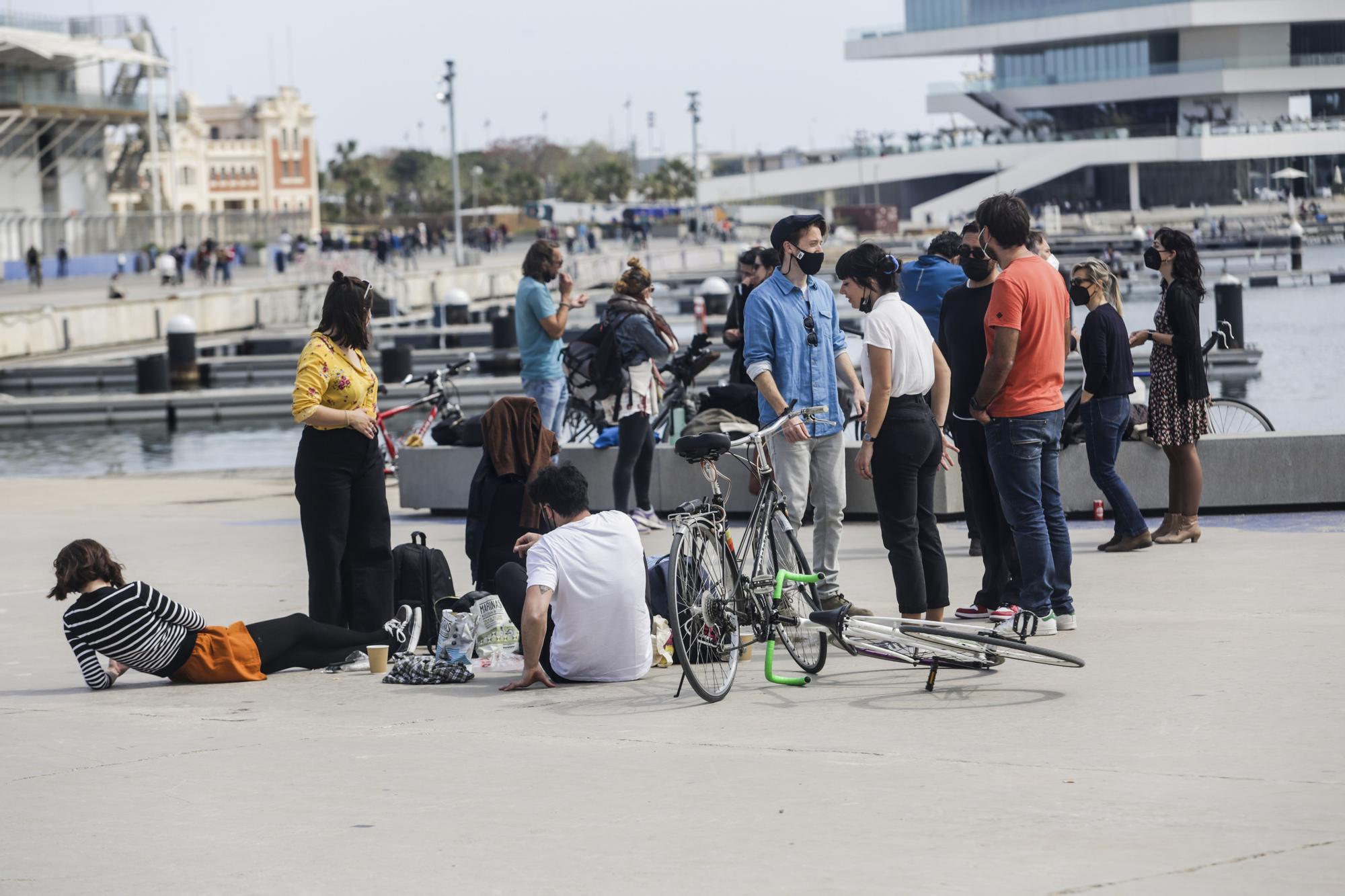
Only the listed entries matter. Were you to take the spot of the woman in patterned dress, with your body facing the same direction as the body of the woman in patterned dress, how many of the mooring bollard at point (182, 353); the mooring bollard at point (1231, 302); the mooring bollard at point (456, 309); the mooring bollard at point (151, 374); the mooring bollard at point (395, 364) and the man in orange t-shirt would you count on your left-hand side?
1

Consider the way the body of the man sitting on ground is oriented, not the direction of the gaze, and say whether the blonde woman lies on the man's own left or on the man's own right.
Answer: on the man's own right

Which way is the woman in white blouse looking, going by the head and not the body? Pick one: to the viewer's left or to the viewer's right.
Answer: to the viewer's left

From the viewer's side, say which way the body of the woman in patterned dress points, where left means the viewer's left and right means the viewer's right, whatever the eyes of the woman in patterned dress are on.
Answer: facing to the left of the viewer

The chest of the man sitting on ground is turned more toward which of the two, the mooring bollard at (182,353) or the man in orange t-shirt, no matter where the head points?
the mooring bollard

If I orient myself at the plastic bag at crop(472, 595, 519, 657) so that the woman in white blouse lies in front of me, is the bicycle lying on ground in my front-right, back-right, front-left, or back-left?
front-right

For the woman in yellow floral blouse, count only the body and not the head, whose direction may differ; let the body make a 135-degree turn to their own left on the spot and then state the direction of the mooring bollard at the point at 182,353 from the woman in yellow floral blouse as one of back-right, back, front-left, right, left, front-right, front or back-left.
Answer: front

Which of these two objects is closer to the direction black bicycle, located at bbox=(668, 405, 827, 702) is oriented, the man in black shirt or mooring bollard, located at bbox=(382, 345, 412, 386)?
the man in black shirt

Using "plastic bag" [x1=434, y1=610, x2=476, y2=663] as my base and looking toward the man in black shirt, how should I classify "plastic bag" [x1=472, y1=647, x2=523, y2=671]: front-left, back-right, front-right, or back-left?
front-right

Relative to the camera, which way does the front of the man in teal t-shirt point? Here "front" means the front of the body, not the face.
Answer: to the viewer's right

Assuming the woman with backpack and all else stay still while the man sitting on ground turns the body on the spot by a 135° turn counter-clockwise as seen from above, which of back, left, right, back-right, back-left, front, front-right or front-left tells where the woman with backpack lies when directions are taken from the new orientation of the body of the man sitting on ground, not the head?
back

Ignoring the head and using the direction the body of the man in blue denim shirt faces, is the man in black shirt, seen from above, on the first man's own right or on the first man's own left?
on the first man's own left

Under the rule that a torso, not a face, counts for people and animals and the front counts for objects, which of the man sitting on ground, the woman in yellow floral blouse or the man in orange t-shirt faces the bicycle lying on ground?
the woman in yellow floral blouse

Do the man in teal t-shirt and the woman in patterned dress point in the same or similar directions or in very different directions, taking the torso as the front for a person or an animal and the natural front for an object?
very different directions
